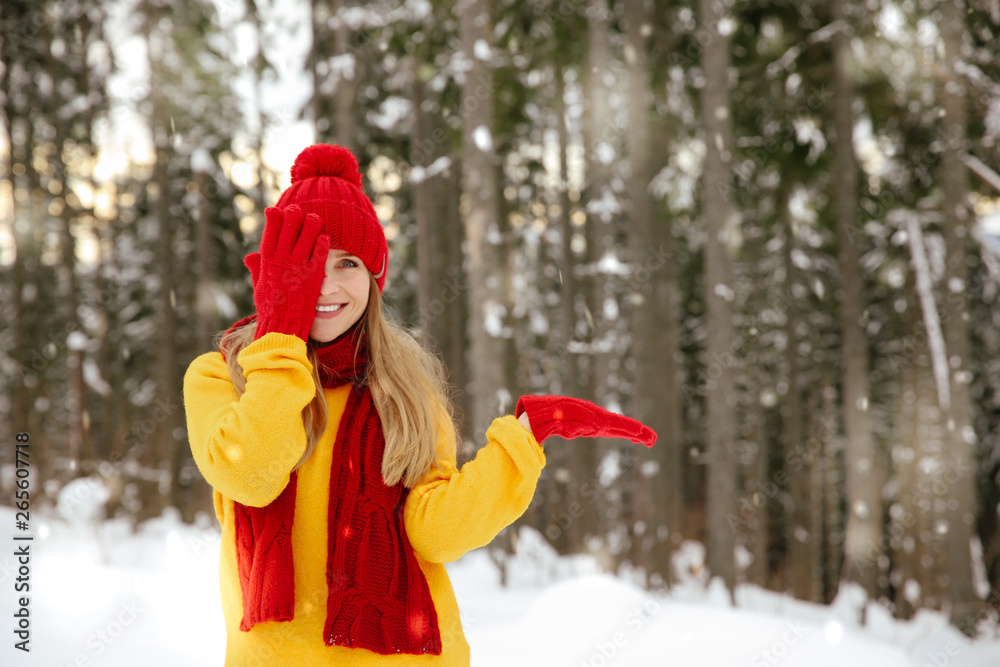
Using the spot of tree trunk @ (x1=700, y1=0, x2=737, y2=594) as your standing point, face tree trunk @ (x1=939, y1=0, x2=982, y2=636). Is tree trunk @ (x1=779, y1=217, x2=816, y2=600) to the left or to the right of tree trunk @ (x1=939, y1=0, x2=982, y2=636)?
left

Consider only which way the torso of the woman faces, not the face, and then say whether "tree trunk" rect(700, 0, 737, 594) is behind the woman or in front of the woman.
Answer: behind

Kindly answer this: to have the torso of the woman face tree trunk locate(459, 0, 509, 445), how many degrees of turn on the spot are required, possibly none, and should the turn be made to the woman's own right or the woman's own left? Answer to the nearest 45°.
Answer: approximately 180°

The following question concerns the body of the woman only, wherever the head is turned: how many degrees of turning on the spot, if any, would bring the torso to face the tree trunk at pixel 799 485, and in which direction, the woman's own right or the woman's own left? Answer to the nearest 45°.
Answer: approximately 135° to the woman's own left

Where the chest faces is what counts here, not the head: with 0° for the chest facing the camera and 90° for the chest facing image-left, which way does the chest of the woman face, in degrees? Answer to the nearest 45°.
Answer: approximately 0°

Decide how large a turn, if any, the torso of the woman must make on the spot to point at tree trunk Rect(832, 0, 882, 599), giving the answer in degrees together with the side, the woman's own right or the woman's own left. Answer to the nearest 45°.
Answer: approximately 135° to the woman's own left

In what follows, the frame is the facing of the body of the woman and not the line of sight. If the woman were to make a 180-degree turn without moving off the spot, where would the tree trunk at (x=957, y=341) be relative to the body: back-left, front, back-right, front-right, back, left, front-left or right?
front-right
